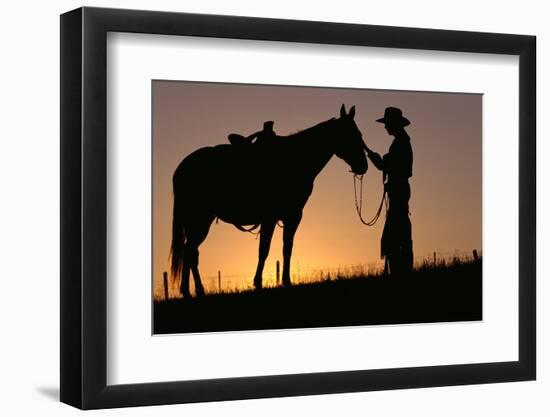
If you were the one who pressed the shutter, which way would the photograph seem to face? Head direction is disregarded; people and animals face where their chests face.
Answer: facing the viewer and to the right of the viewer

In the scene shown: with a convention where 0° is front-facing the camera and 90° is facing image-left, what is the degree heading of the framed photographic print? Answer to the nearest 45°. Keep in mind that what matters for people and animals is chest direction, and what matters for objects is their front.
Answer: approximately 315°
